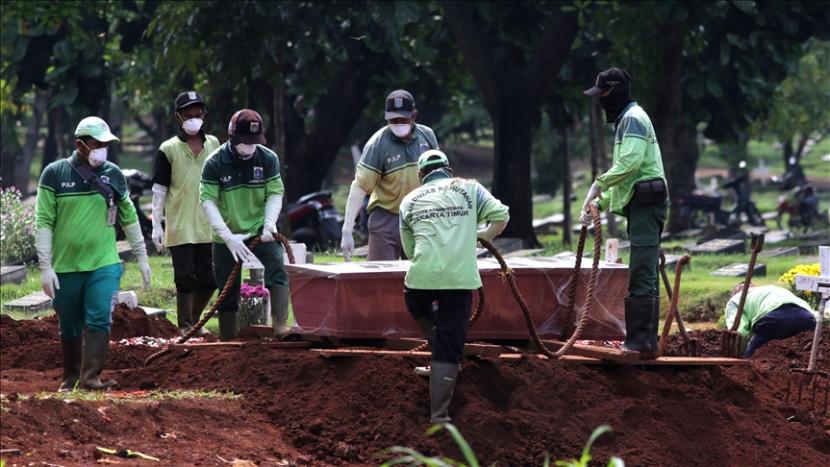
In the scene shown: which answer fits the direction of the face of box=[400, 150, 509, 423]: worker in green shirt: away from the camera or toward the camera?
away from the camera

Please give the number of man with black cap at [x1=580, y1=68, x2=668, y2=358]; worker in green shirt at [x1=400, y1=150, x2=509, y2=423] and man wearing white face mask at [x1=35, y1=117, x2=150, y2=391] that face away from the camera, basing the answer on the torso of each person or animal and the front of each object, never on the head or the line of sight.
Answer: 1

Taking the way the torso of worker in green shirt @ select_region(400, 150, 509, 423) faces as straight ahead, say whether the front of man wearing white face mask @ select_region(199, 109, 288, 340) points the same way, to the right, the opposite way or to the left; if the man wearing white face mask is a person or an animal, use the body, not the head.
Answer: the opposite way

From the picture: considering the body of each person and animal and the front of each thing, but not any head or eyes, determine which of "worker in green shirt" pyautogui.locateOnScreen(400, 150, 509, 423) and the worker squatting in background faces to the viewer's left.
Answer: the worker squatting in background

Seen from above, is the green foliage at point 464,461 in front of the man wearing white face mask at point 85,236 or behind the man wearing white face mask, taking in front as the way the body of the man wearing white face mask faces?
in front

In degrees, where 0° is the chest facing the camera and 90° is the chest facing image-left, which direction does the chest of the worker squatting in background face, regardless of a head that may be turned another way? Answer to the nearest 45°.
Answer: approximately 90°

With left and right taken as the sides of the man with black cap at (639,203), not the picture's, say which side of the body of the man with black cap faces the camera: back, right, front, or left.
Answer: left

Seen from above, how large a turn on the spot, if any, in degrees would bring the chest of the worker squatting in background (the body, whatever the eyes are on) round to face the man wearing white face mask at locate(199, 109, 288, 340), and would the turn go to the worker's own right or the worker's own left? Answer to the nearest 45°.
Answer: approximately 45° to the worker's own left

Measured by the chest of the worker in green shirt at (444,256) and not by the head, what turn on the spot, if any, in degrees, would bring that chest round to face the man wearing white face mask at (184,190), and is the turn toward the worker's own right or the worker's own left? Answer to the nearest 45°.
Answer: approximately 45° to the worker's own left
